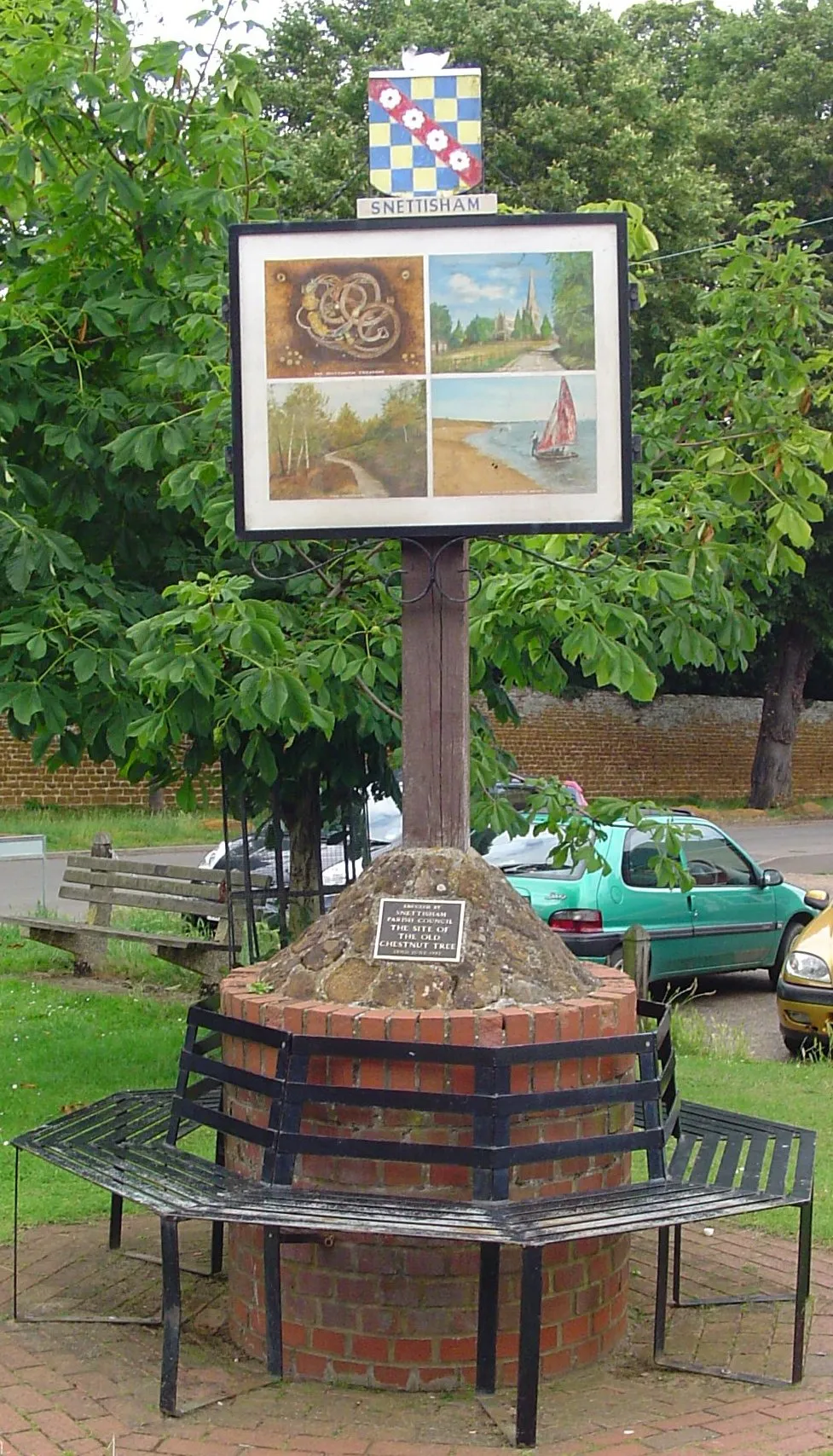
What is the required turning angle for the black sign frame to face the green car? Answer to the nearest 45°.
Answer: approximately 180°

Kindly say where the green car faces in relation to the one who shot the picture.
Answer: facing away from the viewer and to the right of the viewer

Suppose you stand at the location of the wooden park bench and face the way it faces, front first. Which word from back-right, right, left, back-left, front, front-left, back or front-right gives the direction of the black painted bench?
front-left

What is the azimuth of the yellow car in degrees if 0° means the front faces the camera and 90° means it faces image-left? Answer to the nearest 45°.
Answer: approximately 45°

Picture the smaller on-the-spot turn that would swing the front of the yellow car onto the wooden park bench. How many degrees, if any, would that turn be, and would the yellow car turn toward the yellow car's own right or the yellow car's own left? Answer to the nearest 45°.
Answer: approximately 45° to the yellow car's own right

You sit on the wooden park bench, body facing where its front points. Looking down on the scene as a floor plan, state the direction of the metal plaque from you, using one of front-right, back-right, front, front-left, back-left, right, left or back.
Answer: front-left

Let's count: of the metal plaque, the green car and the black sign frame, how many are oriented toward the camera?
2

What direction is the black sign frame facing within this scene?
toward the camera

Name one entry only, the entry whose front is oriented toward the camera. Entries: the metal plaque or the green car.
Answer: the metal plaque

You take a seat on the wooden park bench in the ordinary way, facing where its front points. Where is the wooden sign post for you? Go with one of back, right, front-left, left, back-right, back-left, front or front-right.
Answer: front-left

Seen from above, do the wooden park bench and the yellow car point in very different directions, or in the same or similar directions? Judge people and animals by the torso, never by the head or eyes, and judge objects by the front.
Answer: same or similar directions

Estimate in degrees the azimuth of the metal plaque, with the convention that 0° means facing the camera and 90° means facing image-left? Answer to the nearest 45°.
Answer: approximately 0°
